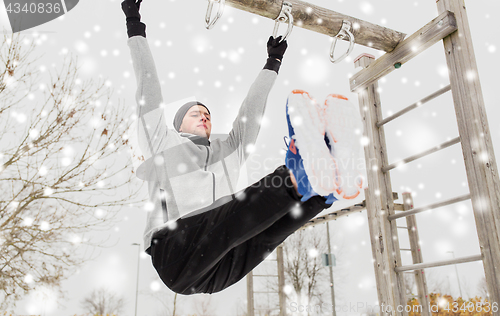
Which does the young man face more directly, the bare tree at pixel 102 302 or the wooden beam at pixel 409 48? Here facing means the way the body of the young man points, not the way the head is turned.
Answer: the wooden beam

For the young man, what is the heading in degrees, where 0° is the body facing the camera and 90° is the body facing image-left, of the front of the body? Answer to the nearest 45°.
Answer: approximately 315°

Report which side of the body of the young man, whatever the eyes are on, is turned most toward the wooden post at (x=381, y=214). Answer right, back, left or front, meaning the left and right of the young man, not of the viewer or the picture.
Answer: left

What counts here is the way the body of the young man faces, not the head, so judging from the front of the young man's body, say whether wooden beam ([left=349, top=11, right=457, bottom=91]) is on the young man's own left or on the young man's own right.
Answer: on the young man's own left

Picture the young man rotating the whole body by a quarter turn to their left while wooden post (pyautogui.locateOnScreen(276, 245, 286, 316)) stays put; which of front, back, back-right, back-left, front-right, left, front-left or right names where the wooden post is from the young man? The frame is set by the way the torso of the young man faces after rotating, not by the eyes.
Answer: front-left

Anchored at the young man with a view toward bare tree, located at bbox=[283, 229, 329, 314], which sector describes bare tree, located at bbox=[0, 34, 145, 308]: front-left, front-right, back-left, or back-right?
front-left

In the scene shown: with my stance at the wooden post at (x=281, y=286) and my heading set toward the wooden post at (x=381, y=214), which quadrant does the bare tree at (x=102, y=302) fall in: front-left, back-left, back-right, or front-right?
back-right

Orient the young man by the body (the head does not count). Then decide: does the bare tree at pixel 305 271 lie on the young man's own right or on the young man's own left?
on the young man's own left

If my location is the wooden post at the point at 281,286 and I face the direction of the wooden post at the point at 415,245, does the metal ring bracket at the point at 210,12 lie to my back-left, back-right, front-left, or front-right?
front-right

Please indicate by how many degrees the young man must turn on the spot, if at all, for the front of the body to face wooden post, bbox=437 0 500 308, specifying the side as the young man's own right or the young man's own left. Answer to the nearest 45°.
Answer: approximately 45° to the young man's own left
